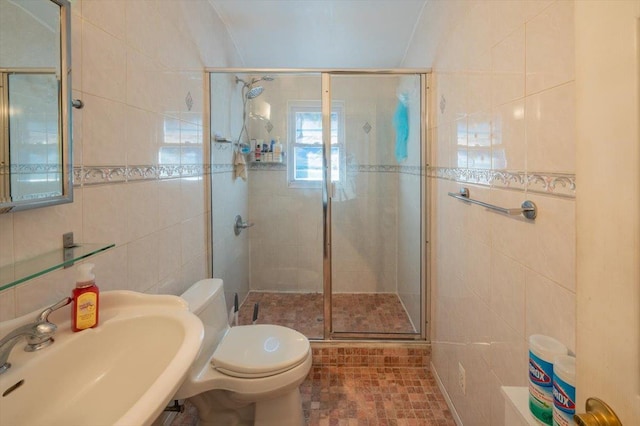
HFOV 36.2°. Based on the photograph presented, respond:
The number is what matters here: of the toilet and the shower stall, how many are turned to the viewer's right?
1

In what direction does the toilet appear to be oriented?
to the viewer's right

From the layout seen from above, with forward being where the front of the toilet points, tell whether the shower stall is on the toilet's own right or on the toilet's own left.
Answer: on the toilet's own left

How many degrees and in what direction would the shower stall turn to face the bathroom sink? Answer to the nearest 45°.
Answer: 0° — it already faces it

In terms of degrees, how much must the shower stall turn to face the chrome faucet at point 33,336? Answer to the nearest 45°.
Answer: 0° — it already faces it

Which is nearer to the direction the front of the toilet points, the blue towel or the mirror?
the blue towel

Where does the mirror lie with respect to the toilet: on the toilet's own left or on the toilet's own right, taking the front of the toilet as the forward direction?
on the toilet's own right

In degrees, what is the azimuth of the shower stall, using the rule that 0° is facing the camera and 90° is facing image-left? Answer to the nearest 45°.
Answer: approximately 0°

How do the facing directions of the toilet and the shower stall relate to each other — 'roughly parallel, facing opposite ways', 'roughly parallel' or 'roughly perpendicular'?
roughly perpendicular
